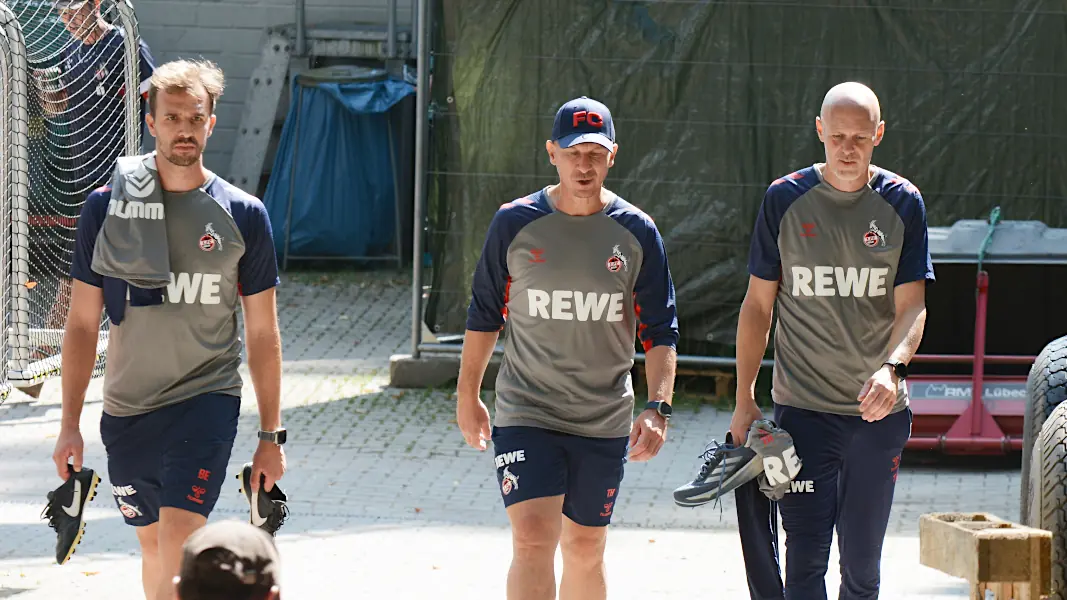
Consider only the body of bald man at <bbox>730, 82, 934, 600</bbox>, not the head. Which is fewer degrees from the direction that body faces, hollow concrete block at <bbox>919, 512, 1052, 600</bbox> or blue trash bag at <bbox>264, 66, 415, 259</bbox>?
the hollow concrete block

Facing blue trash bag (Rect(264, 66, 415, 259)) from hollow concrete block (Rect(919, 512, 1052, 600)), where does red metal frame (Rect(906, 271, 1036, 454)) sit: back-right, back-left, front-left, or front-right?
front-right

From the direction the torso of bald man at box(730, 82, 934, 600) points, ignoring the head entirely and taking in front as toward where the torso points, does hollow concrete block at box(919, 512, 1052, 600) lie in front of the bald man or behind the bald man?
in front

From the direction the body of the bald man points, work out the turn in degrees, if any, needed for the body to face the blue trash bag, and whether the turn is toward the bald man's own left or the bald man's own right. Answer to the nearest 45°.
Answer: approximately 135° to the bald man's own right

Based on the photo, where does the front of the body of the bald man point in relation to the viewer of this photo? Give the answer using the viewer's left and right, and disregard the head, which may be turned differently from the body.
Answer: facing the viewer

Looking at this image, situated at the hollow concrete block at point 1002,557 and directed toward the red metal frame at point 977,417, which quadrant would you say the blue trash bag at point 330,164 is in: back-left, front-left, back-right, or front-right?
front-left

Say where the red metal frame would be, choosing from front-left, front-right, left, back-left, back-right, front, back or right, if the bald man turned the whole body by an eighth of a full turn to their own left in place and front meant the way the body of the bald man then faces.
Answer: back-left
